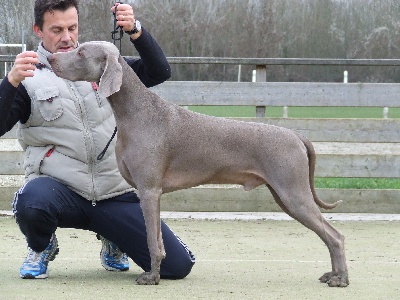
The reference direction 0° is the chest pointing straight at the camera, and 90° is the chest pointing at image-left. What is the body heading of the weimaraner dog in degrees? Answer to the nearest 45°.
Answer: approximately 90°

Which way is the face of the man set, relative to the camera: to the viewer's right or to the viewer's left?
to the viewer's right
